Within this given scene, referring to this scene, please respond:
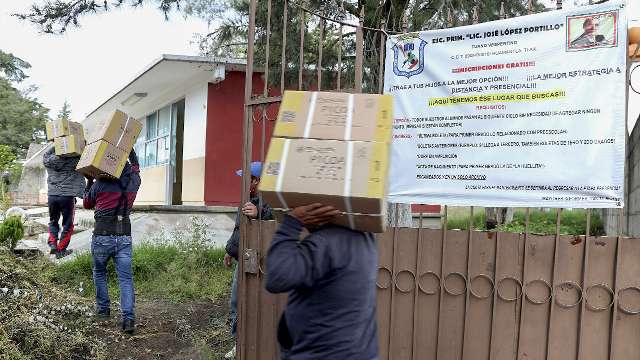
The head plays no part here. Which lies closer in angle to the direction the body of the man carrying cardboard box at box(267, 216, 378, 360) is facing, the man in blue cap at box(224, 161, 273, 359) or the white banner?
the man in blue cap

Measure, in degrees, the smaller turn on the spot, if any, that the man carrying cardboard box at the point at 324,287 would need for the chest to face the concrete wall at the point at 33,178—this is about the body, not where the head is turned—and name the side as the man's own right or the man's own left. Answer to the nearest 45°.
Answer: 0° — they already face it

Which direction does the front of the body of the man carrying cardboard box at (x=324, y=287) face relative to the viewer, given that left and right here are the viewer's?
facing away from the viewer and to the left of the viewer

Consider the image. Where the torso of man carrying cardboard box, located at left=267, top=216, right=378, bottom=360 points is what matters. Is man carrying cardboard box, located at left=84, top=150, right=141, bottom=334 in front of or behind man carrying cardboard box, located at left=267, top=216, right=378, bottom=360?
in front

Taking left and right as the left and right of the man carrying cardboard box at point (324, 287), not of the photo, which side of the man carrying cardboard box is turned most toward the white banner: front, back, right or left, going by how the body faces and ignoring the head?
right

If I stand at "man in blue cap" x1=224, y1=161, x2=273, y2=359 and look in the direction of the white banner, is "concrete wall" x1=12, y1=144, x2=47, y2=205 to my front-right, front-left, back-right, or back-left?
back-left

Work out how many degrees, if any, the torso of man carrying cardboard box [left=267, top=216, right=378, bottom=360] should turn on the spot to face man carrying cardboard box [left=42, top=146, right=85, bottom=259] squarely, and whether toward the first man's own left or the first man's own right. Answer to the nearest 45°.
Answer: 0° — they already face them

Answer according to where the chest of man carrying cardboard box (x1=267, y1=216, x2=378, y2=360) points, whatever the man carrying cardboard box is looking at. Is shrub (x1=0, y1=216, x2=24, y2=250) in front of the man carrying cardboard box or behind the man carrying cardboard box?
in front

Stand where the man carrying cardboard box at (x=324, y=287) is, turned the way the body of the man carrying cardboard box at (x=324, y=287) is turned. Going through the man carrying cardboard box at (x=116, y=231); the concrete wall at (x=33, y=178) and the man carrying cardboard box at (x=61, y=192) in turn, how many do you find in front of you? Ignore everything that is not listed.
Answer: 3
